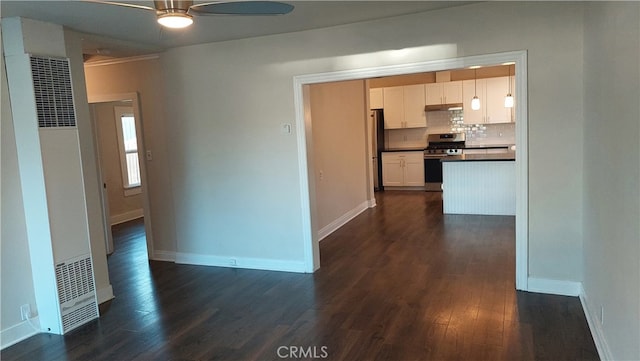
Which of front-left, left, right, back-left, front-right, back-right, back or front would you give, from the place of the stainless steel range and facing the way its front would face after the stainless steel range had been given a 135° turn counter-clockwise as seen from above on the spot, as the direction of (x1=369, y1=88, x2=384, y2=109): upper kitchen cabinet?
back-left

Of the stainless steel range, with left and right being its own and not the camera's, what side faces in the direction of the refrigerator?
right

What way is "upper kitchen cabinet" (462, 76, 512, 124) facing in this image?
toward the camera

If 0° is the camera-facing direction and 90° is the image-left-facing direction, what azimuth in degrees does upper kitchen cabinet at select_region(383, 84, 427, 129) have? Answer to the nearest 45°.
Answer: approximately 0°

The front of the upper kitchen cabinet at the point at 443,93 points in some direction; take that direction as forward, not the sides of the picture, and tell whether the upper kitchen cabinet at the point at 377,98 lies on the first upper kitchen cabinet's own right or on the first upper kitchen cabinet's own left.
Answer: on the first upper kitchen cabinet's own right

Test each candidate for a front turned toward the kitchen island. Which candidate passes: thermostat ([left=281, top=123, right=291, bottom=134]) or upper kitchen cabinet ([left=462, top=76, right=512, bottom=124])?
the upper kitchen cabinet

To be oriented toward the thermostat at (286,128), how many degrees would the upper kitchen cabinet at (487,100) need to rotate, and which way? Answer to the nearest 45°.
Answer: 0° — it already faces it

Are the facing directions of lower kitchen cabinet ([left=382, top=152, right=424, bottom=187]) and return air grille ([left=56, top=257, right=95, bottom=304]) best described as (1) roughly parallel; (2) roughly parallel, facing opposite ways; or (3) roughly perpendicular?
roughly perpendicular

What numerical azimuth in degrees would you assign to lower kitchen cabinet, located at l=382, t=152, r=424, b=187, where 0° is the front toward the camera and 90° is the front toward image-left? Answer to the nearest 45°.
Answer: approximately 0°

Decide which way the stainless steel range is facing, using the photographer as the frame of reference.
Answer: facing the viewer

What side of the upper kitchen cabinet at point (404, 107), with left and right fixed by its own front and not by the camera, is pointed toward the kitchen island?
front

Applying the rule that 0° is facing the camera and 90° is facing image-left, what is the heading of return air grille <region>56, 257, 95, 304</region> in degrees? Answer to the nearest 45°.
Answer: approximately 315°

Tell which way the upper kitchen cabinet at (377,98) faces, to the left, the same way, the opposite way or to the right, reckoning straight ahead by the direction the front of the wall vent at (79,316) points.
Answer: to the right

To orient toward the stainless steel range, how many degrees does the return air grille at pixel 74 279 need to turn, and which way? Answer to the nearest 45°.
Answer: approximately 45° to its left

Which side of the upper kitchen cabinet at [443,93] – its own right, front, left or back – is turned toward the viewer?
front
